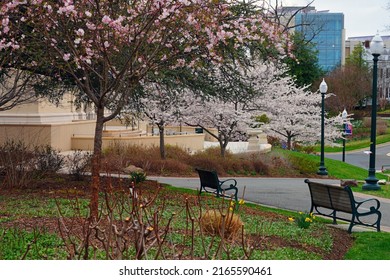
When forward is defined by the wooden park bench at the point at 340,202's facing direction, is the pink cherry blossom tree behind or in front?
behind

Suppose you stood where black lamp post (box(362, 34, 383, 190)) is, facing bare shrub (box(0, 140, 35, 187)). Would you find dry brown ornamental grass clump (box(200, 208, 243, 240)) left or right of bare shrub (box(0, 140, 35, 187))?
left

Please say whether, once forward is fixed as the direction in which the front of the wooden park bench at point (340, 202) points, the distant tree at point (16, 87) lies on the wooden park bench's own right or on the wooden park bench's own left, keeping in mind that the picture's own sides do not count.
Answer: on the wooden park bench's own left

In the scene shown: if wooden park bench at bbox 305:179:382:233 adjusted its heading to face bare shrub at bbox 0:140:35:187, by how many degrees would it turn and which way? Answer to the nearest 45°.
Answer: approximately 135° to its left

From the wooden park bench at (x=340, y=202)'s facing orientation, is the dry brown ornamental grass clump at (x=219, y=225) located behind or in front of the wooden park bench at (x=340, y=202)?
behind

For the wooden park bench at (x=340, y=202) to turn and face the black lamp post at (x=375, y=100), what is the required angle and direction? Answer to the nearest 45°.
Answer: approximately 45° to its left

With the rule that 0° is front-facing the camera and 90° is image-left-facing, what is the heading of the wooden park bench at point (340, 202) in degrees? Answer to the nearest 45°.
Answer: approximately 225°

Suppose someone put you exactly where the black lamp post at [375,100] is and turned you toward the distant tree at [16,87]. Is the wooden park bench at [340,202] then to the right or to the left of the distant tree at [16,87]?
left
